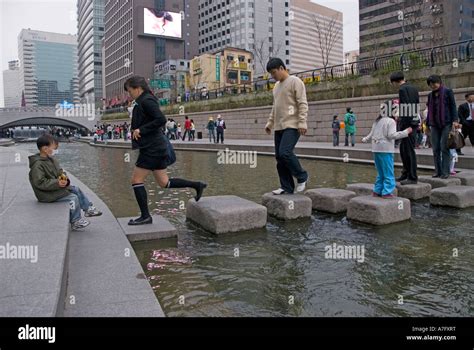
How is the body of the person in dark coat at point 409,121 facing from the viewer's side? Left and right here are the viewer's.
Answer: facing to the left of the viewer

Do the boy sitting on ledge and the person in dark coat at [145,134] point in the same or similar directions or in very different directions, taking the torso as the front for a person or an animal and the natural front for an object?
very different directions

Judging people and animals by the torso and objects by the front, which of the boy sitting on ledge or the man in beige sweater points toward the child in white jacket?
the boy sitting on ledge

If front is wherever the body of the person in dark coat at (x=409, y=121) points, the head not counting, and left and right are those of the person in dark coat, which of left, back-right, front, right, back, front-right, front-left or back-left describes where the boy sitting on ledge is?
front-left

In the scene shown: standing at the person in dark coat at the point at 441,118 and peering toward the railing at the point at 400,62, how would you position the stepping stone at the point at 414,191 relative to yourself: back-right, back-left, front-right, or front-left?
back-left

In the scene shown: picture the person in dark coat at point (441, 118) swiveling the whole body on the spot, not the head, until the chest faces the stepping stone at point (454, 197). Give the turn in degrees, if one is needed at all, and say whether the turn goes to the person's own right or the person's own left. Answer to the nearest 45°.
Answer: approximately 45° to the person's own left

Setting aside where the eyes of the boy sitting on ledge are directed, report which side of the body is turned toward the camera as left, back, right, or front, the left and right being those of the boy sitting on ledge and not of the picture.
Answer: right

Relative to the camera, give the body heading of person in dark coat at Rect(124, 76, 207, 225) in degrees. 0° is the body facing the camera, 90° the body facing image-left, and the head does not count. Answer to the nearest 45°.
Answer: approximately 90°

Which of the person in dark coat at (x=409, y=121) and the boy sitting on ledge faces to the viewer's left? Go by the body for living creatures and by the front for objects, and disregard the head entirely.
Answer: the person in dark coat
